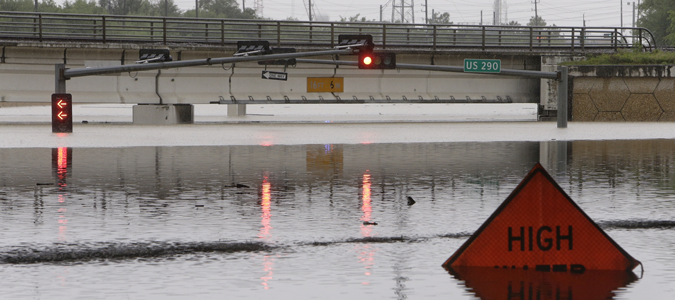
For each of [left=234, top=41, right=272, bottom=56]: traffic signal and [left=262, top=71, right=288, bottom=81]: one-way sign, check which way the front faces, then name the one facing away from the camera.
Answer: the traffic signal

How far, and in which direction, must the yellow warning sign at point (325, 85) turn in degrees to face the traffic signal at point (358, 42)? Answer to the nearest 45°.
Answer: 0° — it already faces it

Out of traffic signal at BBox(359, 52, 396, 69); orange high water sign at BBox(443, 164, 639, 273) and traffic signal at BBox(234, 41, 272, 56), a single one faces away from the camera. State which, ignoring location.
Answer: traffic signal at BBox(234, 41, 272, 56)

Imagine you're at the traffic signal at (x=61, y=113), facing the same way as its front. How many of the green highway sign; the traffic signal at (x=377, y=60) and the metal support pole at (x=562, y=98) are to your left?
3

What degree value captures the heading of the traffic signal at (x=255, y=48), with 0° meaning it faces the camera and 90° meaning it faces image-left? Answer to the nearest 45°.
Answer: approximately 180°

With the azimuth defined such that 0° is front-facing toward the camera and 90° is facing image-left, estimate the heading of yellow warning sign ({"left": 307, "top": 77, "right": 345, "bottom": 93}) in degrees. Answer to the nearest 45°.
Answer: approximately 0°

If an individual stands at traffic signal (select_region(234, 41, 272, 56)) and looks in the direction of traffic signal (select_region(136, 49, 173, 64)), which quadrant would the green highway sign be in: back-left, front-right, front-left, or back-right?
back-right

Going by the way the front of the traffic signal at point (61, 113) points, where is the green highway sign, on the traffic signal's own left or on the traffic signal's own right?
on the traffic signal's own left

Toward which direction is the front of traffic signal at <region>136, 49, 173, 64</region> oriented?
away from the camera
